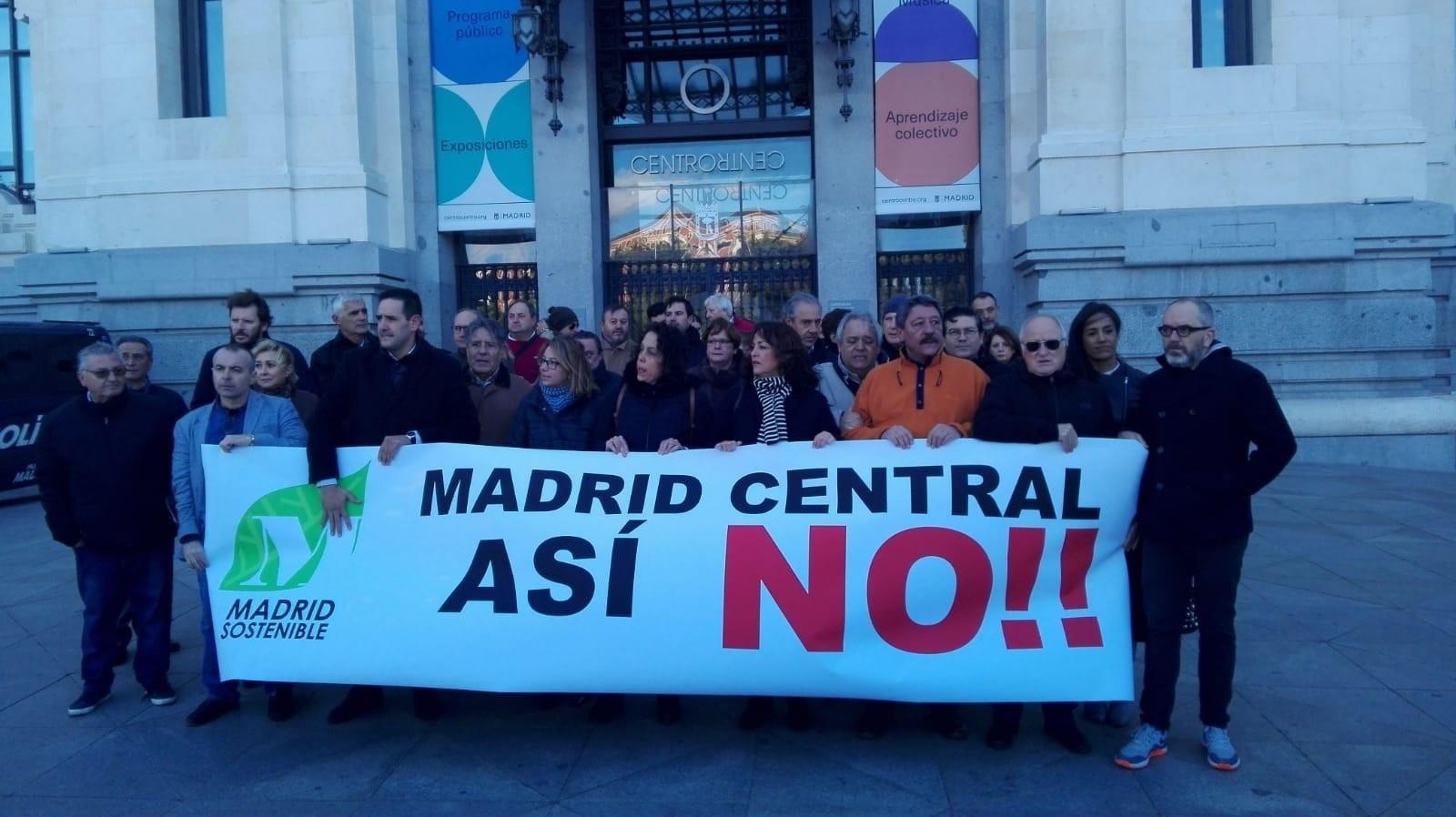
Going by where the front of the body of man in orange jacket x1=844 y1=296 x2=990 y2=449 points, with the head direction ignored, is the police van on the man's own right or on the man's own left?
on the man's own right

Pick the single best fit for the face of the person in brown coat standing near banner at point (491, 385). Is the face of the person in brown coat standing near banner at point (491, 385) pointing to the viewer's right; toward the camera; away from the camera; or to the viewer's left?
toward the camera

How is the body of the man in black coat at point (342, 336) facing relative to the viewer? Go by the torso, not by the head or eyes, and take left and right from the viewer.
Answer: facing the viewer and to the right of the viewer

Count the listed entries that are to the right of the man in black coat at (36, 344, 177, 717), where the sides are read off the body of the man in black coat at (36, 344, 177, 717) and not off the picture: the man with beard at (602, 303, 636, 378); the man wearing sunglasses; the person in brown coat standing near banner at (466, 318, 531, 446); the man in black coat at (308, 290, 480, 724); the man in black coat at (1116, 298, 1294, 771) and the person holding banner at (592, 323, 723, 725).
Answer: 0

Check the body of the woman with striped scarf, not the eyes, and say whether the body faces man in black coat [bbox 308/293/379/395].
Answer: no

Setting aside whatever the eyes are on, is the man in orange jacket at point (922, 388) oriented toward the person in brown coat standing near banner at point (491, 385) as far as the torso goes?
no

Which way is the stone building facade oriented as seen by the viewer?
toward the camera

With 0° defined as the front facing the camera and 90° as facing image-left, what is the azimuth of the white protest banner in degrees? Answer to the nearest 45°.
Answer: approximately 0°

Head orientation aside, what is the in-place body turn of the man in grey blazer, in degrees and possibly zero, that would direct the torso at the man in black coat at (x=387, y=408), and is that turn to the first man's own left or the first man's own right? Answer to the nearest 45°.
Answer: approximately 45° to the first man's own left

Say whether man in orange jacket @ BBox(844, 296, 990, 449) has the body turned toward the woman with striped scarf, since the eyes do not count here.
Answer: no

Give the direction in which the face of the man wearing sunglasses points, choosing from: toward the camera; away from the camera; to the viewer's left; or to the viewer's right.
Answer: toward the camera

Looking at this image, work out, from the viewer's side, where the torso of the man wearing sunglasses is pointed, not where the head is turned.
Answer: toward the camera

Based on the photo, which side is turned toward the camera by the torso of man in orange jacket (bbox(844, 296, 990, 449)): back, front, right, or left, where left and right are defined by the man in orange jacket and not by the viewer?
front

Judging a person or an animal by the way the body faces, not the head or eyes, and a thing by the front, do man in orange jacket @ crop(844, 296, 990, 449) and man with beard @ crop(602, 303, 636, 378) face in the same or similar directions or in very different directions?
same or similar directions

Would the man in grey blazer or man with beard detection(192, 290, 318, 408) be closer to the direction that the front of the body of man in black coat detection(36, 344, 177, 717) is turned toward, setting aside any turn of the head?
the man in grey blazer
